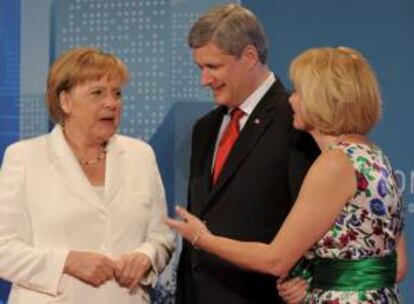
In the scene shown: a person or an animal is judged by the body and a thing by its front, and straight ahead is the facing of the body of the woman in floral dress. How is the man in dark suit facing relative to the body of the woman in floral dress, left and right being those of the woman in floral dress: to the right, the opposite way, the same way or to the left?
to the left

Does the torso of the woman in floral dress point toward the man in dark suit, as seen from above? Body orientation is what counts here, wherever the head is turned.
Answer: yes

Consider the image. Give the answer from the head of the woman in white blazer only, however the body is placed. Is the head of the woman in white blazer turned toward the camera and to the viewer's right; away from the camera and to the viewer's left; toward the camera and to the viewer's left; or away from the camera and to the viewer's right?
toward the camera and to the viewer's right

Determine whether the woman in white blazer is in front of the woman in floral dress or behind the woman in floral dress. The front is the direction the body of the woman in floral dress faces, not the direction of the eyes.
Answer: in front

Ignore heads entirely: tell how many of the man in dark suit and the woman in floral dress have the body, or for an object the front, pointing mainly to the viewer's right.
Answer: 0

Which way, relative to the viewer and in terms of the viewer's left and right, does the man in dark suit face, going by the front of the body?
facing the viewer and to the left of the viewer

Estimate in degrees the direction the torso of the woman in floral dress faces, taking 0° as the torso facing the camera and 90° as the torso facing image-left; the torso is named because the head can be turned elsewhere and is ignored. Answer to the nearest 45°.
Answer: approximately 135°

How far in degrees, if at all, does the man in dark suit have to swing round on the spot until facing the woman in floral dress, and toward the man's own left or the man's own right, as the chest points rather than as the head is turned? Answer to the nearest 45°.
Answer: approximately 90° to the man's own left

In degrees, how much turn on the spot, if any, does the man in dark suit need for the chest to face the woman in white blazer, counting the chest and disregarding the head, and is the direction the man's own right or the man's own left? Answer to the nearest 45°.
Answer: approximately 45° to the man's own right
